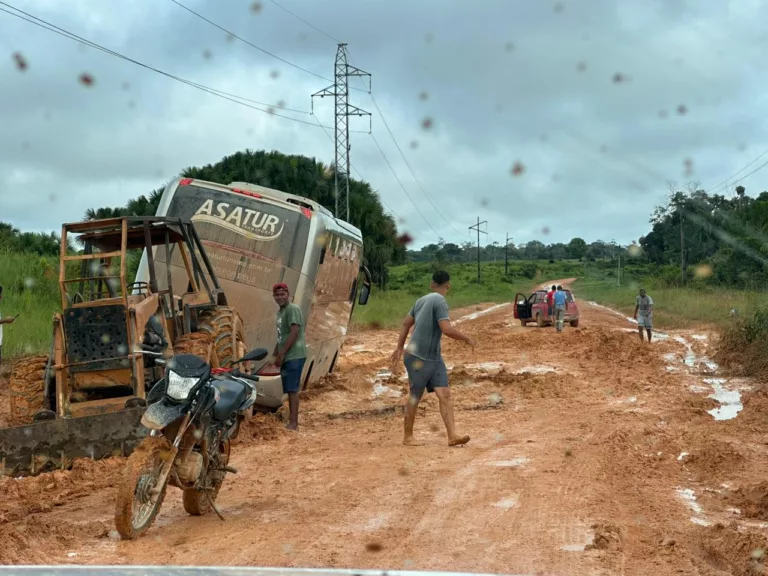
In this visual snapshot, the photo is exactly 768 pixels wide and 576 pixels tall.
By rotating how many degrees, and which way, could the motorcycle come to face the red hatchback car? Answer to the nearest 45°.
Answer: approximately 180°

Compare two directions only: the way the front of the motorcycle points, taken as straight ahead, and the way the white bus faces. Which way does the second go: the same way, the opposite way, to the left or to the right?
the opposite way

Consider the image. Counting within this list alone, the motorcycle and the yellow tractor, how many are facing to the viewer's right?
0

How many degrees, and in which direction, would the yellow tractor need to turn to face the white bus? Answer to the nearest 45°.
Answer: approximately 180°

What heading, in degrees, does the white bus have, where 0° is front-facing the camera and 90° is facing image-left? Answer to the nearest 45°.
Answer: approximately 225°

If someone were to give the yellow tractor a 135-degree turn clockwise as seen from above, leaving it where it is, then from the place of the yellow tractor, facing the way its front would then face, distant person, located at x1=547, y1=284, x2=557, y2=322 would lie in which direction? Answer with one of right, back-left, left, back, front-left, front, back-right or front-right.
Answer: front-right

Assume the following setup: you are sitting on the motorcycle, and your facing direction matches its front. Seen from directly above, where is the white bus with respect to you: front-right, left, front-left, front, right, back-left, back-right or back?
back-right
